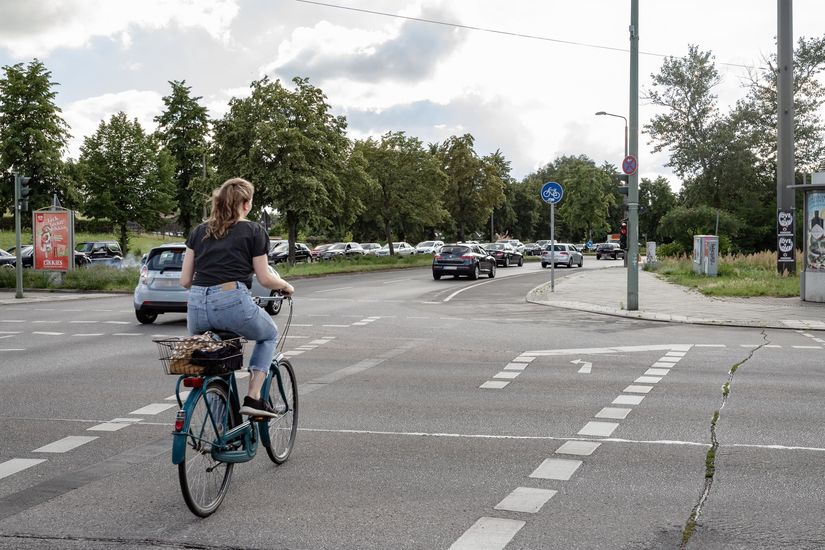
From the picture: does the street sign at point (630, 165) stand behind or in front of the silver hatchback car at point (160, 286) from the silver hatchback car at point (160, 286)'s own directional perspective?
in front

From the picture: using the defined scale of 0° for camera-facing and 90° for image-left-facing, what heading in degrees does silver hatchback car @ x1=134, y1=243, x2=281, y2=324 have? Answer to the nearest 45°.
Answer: approximately 225°

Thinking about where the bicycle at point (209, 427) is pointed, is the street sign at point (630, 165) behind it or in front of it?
in front

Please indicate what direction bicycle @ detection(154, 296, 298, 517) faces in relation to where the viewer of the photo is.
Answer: facing away from the viewer and to the right of the viewer

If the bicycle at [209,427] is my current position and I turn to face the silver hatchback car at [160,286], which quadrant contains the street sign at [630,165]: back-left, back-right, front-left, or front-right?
front-right

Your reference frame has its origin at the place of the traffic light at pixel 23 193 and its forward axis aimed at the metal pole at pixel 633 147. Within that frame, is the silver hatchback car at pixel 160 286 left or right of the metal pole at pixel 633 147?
right

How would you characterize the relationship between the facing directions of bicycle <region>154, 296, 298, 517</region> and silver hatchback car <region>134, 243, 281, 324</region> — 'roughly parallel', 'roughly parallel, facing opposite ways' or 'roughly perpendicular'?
roughly parallel

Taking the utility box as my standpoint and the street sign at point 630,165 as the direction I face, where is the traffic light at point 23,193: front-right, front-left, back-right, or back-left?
front-right

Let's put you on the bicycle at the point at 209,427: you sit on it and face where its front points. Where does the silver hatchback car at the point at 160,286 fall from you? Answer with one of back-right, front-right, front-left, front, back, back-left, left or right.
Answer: front-left

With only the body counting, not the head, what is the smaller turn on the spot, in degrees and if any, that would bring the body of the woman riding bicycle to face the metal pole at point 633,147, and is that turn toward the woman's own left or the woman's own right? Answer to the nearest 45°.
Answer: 0° — they already face it

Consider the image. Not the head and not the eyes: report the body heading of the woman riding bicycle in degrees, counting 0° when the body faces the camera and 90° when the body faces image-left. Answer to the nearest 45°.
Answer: approximately 225°
